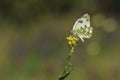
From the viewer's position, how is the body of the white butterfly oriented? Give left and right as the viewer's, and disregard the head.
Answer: facing to the left of the viewer
